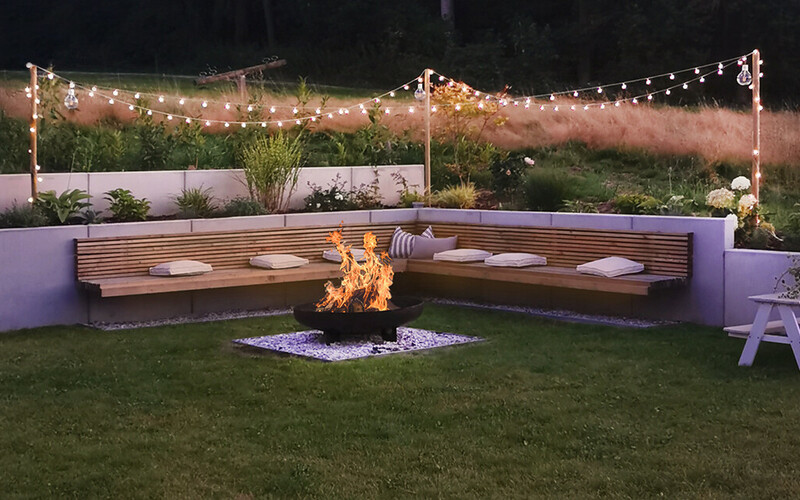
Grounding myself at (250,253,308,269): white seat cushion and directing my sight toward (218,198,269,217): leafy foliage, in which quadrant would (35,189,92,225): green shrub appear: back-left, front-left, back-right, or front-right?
front-left

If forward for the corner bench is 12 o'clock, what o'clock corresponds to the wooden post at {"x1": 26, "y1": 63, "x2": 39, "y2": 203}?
The wooden post is roughly at 3 o'clock from the corner bench.

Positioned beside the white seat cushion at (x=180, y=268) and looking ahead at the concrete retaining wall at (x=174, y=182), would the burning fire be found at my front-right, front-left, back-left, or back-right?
back-right

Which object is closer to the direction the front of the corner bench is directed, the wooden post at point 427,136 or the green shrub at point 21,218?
the green shrub

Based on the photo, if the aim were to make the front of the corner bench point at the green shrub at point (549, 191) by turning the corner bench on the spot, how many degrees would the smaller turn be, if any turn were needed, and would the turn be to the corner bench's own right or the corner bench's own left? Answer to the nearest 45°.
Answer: approximately 135° to the corner bench's own left

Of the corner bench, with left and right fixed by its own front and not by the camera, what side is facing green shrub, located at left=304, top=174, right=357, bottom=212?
back

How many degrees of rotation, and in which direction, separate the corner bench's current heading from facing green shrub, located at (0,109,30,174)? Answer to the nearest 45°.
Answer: approximately 135° to its right

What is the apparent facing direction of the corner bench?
toward the camera

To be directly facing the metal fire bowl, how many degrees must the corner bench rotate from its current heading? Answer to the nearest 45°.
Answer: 0° — it already faces it

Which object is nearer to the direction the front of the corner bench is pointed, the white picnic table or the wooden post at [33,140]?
the white picnic table
